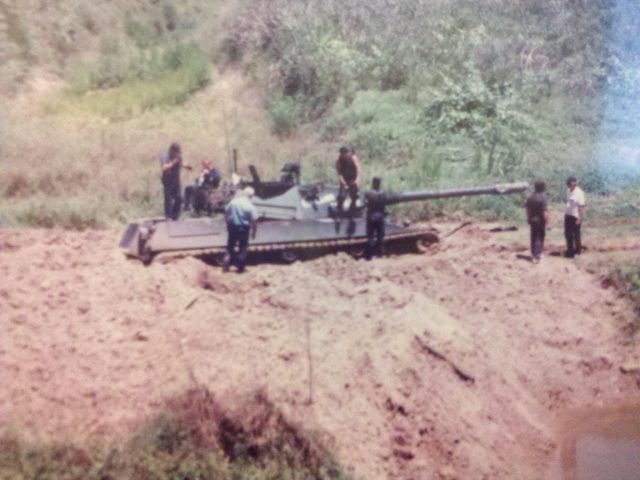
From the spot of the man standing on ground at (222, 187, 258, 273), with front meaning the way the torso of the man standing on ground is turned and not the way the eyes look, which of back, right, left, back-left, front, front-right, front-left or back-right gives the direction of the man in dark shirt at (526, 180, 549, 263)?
front-right

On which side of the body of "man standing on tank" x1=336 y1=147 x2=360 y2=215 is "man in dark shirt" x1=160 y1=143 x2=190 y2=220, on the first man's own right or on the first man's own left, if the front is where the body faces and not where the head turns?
on the first man's own right

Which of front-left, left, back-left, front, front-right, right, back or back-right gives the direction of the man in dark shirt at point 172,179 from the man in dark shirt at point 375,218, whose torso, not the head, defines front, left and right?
left

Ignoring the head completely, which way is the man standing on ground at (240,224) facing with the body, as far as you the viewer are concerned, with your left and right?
facing away from the viewer and to the right of the viewer

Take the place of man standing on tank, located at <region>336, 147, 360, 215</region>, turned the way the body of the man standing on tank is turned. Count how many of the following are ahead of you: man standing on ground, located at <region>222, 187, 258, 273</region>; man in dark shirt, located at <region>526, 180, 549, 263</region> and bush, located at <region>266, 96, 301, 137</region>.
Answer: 1

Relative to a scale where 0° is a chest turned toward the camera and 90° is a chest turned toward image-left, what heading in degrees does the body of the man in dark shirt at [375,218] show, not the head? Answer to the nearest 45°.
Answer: approximately 180°

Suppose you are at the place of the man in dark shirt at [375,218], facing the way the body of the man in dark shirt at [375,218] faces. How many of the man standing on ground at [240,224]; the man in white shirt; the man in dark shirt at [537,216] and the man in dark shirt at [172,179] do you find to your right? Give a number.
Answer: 2

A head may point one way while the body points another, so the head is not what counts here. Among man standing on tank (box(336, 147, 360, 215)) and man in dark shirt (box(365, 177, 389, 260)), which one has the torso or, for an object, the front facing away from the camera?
the man in dark shirt

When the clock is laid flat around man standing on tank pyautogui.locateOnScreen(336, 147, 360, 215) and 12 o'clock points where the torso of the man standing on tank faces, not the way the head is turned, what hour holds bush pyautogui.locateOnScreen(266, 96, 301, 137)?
The bush is roughly at 6 o'clock from the man standing on tank.

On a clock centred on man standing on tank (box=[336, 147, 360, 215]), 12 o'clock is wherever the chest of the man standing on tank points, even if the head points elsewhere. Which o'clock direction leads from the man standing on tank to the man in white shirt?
The man in white shirt is roughly at 8 o'clock from the man standing on tank.

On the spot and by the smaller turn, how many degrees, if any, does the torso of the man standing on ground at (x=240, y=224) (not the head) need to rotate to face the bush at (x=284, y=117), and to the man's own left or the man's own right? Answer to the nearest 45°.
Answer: approximately 45° to the man's own left

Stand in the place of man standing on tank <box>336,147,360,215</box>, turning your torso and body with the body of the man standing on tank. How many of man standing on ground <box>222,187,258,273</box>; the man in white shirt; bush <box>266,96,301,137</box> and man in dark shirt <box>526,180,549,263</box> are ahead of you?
1

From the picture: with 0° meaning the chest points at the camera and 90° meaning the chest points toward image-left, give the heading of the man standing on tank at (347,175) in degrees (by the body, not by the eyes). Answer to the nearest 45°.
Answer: approximately 45°

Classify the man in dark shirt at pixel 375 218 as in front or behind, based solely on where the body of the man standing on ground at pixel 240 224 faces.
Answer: in front
